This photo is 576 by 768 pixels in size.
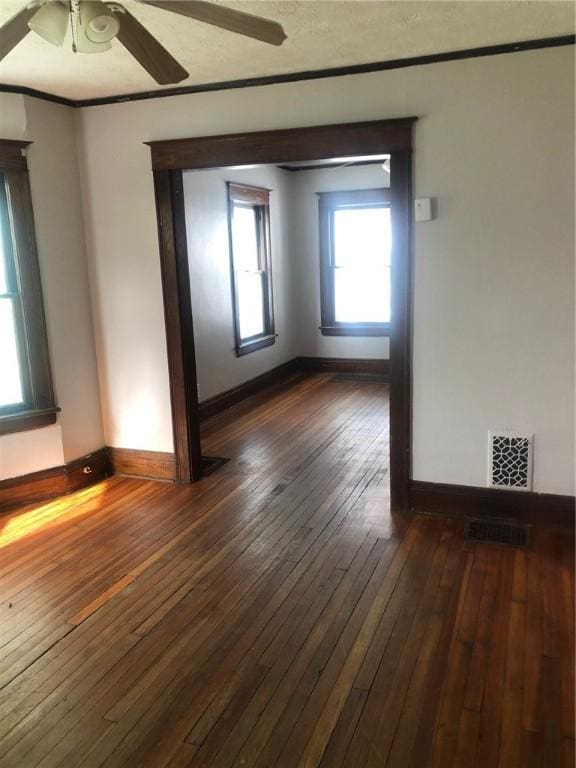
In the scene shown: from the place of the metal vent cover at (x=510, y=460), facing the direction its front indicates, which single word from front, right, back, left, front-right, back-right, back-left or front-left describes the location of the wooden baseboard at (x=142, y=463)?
right

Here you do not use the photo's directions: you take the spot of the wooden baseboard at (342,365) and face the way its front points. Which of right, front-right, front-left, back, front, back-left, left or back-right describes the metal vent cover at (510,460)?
front

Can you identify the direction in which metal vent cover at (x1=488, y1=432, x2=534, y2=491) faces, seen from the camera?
facing the viewer

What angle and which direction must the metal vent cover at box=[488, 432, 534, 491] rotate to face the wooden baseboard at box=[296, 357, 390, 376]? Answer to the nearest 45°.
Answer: approximately 135° to its right

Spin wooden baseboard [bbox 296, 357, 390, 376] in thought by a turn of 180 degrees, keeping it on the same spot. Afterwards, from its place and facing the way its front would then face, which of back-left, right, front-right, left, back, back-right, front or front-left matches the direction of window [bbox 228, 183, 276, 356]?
back-left

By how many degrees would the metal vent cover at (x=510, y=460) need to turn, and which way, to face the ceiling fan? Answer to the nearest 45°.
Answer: approximately 45° to its right

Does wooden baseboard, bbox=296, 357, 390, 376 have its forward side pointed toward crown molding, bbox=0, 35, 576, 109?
yes

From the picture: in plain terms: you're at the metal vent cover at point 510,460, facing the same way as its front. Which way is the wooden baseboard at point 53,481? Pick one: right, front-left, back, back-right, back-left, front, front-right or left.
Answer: right

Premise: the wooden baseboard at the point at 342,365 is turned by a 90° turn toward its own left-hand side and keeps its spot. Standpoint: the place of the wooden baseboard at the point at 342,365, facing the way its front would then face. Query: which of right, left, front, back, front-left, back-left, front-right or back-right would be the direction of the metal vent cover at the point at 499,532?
right

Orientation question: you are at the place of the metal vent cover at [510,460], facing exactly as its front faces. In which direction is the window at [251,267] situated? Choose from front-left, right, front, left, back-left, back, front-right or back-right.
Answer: back-right

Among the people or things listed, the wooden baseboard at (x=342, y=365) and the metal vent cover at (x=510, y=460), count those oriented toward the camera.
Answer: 2

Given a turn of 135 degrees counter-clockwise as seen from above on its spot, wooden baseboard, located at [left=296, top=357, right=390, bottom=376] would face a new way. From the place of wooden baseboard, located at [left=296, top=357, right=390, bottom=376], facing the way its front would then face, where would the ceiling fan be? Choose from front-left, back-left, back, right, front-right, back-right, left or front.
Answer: back-right

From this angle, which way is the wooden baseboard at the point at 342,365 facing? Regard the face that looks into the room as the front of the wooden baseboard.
toward the camera

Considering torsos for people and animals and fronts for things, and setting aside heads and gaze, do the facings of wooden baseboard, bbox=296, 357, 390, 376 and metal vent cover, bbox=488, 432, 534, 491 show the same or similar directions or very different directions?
same or similar directions
